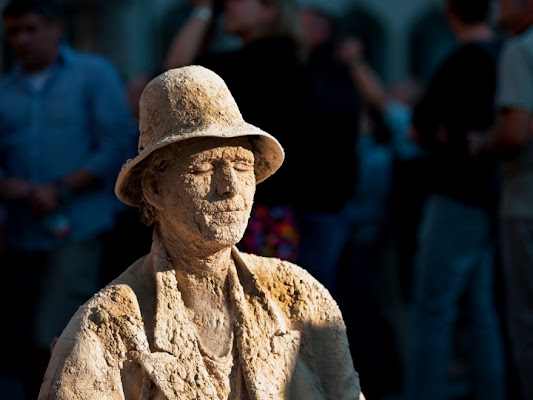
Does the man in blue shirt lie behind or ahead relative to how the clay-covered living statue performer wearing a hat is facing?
behind

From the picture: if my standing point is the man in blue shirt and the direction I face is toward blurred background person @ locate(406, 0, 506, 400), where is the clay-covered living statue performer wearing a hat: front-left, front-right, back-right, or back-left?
front-right

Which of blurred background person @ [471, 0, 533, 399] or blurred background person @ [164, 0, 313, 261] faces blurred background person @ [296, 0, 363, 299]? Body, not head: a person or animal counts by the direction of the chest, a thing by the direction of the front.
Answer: blurred background person @ [471, 0, 533, 399]

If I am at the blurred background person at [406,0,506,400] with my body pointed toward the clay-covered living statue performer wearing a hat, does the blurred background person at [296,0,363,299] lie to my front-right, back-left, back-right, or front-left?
front-right

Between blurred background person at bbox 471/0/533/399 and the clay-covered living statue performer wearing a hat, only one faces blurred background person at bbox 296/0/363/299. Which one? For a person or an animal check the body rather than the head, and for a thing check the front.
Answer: blurred background person at bbox 471/0/533/399

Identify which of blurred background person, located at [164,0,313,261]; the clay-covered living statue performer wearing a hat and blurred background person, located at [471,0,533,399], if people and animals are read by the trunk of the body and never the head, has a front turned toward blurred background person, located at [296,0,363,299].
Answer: blurred background person, located at [471,0,533,399]

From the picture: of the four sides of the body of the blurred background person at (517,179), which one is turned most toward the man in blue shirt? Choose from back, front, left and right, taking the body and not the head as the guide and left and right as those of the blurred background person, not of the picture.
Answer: front

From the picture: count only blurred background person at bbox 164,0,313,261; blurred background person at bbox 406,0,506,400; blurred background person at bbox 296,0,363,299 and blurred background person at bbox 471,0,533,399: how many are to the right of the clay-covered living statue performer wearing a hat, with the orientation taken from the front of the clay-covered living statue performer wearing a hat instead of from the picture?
0

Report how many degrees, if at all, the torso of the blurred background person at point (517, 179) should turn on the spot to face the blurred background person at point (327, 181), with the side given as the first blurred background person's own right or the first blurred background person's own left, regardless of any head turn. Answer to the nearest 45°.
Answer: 0° — they already face them

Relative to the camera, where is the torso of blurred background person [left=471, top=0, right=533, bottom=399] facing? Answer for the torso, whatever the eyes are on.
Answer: to the viewer's left

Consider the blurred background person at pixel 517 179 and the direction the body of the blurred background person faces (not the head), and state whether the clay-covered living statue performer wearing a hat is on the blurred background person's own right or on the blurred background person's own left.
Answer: on the blurred background person's own left
